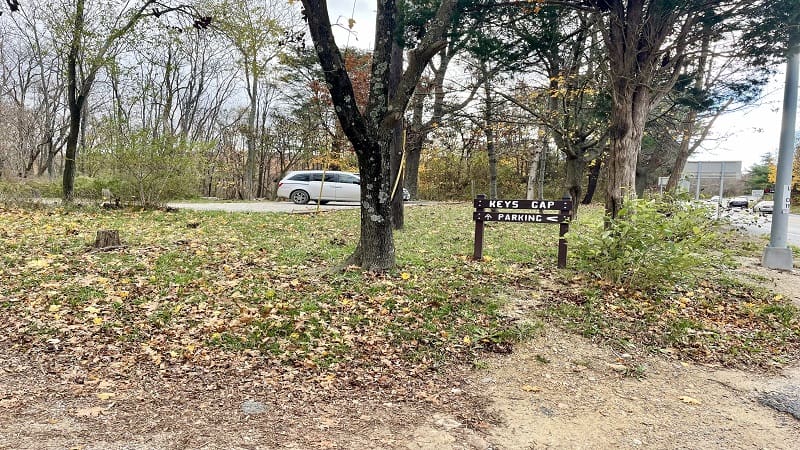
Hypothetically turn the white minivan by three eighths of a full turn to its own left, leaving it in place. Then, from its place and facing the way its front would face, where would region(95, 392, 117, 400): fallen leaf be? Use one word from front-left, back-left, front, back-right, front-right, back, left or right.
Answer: back-left

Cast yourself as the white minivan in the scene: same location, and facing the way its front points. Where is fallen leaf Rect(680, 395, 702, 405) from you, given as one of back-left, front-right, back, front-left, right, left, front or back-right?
right

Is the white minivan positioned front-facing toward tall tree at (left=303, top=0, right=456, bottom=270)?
no

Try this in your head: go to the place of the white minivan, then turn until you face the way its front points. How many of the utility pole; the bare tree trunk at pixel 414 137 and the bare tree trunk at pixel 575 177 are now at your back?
0

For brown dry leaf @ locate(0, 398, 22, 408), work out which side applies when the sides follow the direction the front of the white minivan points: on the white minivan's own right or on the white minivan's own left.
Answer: on the white minivan's own right

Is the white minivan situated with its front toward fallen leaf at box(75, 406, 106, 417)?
no

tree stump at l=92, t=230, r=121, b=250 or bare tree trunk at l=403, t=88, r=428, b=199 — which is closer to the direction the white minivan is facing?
the bare tree trunk

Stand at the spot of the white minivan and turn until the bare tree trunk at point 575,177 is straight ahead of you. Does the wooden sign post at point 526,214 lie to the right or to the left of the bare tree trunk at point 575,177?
right

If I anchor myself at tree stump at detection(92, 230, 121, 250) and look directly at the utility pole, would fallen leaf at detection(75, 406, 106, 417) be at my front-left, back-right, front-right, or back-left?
front-right

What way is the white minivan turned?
to the viewer's right

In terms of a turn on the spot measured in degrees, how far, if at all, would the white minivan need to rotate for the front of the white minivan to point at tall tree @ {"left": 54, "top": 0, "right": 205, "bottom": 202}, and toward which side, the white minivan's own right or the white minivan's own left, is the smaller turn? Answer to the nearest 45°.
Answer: approximately 135° to the white minivan's own right
